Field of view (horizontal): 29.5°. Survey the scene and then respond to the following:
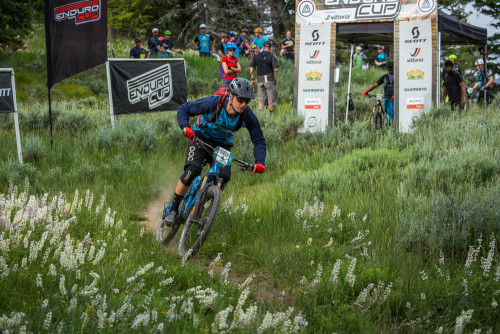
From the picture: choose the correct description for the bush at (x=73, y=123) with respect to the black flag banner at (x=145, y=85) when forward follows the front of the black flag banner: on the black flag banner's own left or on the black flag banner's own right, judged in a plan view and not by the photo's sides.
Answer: on the black flag banner's own right

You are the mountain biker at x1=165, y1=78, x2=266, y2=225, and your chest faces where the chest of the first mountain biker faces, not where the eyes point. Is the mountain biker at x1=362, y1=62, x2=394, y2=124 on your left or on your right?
on your left

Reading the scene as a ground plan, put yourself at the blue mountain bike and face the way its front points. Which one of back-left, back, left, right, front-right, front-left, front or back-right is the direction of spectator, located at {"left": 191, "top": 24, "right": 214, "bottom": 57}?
back-left

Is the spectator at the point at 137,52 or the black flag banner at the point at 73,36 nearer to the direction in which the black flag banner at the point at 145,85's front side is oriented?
the black flag banner

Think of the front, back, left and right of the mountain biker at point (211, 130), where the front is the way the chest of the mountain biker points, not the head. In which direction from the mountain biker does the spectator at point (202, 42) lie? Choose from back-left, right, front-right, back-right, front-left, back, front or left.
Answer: back-left

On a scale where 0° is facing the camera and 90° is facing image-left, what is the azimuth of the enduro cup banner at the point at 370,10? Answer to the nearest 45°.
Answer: approximately 0°
